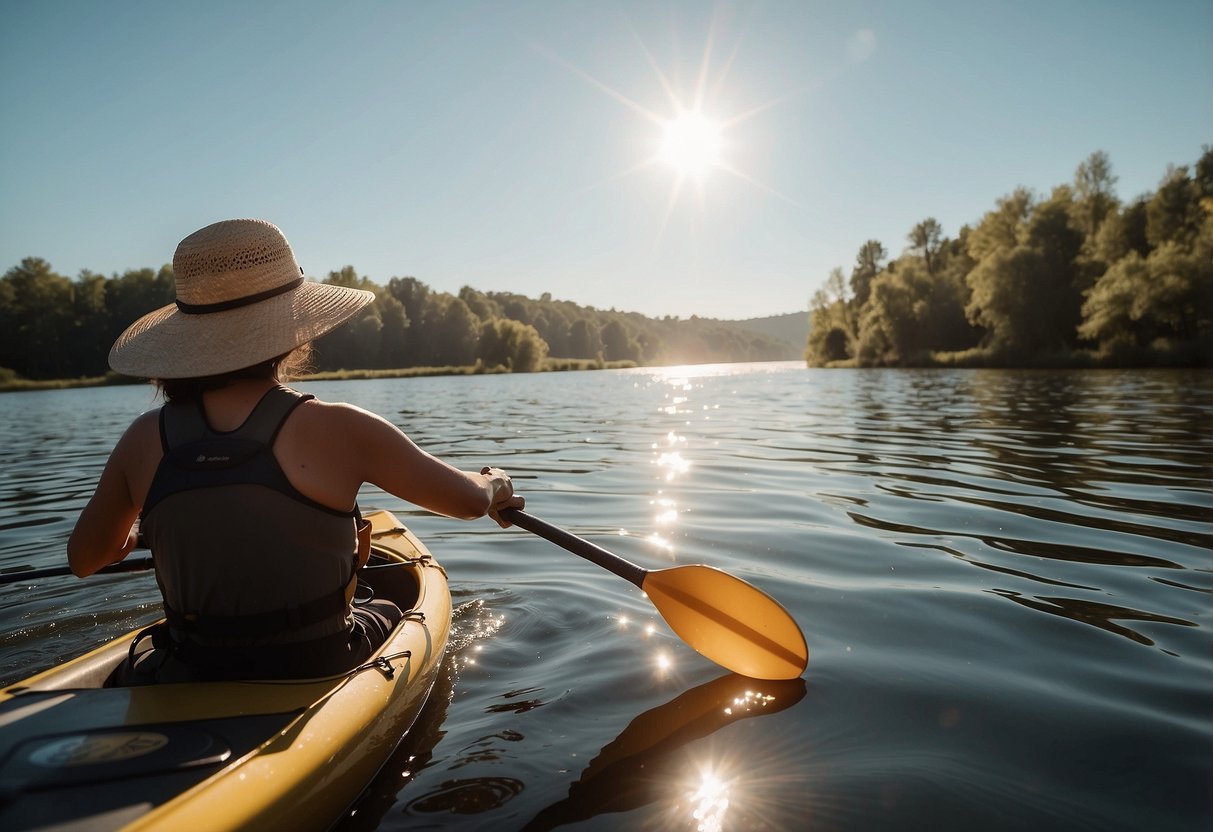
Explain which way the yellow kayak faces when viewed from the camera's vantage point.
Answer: facing away from the viewer and to the right of the viewer

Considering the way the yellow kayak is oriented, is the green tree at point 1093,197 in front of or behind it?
in front

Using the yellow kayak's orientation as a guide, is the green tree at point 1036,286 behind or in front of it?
in front

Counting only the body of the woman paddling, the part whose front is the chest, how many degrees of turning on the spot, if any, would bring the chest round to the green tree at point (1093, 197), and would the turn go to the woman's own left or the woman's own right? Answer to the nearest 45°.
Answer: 0° — they already face it

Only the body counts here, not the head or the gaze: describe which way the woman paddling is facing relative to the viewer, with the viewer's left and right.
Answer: facing away from the viewer and to the right of the viewer

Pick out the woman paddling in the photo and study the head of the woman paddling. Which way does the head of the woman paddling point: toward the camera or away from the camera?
away from the camera
